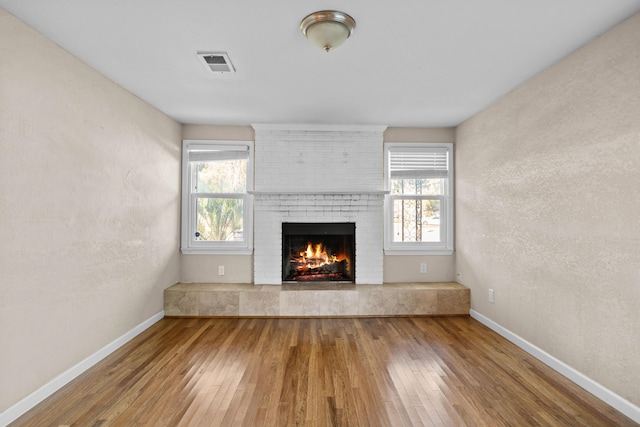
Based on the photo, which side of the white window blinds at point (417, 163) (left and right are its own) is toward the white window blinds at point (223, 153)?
right

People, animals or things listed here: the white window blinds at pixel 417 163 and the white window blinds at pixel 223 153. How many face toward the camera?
2

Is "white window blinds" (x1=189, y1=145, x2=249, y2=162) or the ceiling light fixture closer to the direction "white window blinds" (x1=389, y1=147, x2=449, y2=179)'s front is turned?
the ceiling light fixture

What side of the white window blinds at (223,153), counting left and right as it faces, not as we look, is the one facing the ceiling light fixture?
front

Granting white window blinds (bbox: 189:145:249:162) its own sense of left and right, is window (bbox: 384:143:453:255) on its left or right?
on its left

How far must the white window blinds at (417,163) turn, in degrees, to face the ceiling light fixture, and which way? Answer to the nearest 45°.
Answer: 0° — it already faces it

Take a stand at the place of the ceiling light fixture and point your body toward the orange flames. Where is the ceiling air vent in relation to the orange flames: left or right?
left

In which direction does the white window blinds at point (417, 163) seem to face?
toward the camera

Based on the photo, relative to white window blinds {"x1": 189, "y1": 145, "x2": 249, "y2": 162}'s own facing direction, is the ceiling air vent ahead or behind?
ahead

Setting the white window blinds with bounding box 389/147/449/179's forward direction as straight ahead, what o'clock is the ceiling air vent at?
The ceiling air vent is roughly at 1 o'clock from the white window blinds.

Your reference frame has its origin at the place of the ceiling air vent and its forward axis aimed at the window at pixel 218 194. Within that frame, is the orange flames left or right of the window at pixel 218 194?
right

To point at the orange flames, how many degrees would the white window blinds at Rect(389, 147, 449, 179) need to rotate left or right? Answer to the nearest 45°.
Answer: approximately 90° to its right

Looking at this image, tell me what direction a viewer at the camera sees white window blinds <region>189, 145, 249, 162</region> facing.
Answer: facing the viewer
